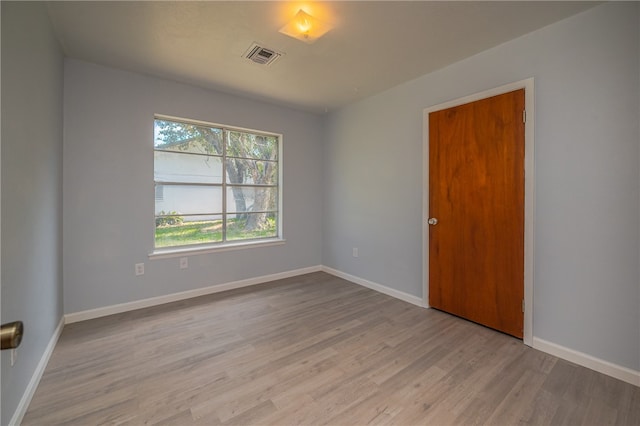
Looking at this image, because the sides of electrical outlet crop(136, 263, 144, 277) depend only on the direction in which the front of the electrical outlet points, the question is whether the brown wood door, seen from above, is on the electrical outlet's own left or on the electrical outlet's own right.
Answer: on the electrical outlet's own left

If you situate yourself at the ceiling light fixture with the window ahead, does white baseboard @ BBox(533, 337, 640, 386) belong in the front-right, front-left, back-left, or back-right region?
back-right

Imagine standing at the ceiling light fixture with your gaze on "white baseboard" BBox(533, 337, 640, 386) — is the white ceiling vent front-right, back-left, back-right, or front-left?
back-left

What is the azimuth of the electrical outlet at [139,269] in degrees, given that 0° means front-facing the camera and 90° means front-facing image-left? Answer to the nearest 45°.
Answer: approximately 0°

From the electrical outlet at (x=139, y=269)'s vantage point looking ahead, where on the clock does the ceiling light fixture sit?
The ceiling light fixture is roughly at 11 o'clock from the electrical outlet.
